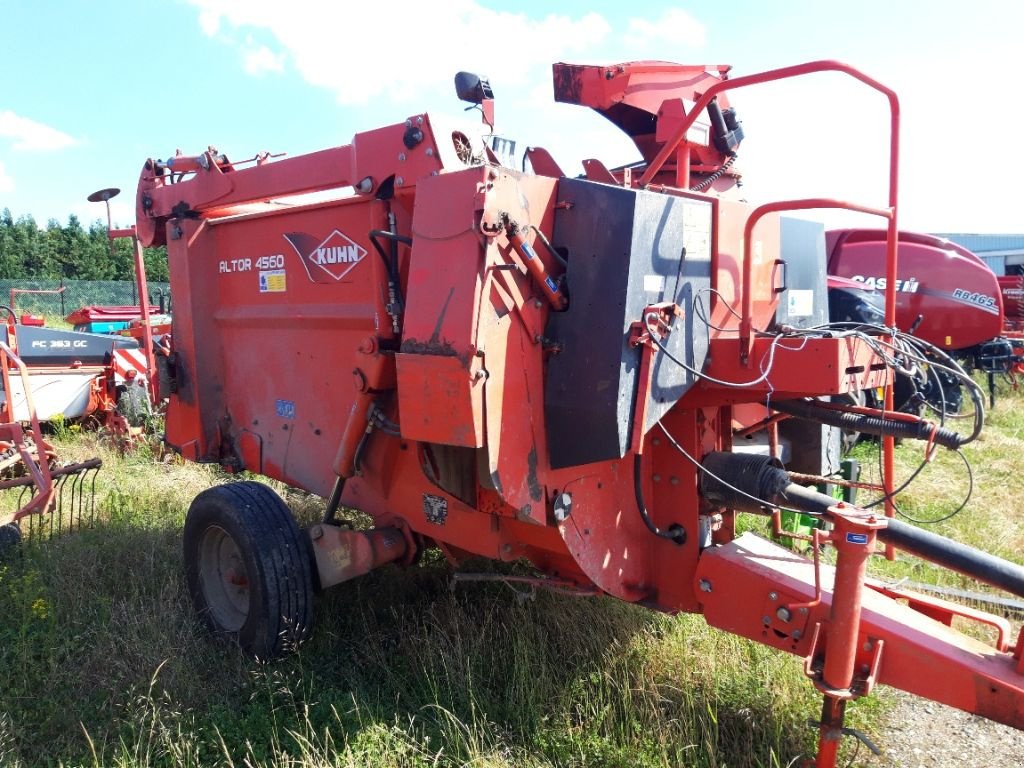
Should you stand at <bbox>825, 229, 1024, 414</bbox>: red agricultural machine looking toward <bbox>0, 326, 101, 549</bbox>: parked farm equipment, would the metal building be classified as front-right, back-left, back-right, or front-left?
back-right

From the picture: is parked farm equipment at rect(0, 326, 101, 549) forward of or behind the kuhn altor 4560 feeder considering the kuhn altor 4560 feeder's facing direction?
behind

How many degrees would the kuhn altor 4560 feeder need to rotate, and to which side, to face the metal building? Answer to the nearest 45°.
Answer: approximately 90° to its left

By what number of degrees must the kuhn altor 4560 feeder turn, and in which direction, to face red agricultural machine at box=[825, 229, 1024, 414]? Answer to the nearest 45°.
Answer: approximately 90° to its left
